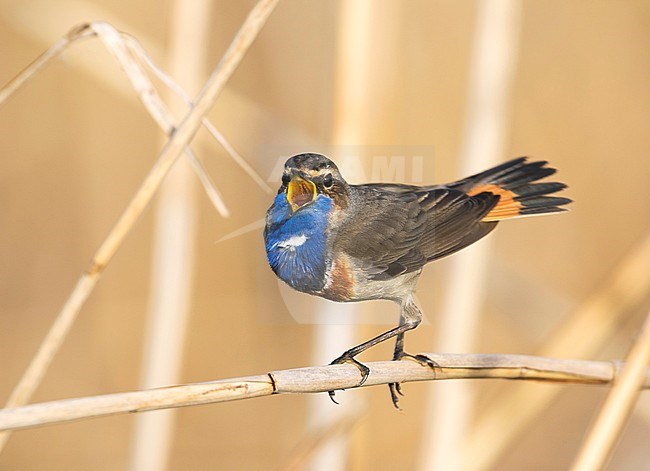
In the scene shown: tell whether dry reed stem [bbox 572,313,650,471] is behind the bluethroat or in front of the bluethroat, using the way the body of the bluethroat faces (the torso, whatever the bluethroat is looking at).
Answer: behind

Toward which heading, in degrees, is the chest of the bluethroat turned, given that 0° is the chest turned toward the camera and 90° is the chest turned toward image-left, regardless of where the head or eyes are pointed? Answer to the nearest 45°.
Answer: approximately 45°

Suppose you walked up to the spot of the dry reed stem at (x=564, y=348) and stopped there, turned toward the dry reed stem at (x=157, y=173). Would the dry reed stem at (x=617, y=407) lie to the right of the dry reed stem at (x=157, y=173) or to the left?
left

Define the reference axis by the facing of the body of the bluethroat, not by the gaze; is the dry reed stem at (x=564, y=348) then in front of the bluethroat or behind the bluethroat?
behind
